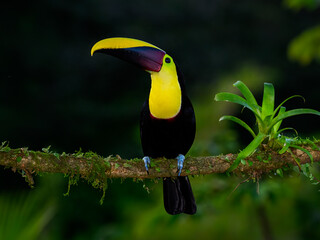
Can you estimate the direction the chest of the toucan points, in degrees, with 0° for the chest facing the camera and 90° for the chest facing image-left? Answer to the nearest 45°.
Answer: approximately 45°

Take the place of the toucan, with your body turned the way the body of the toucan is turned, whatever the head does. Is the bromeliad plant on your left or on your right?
on your left
